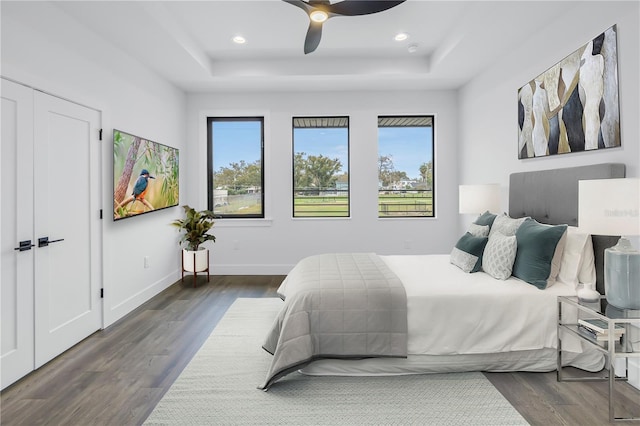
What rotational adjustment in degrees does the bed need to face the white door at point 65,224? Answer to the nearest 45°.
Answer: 0° — it already faces it

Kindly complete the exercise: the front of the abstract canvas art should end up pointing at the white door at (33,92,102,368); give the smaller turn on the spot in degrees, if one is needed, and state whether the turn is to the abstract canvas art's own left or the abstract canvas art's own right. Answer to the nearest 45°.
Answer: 0° — it already faces it

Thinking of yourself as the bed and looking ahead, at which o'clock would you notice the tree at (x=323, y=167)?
The tree is roughly at 2 o'clock from the bed.

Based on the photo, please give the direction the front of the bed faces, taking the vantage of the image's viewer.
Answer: facing to the left of the viewer

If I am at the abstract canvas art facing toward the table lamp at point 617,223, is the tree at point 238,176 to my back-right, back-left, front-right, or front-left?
back-right

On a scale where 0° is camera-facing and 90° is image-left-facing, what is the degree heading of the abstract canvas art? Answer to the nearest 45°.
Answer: approximately 45°
